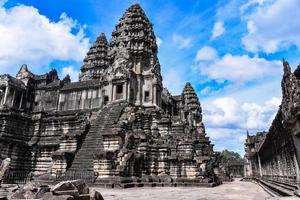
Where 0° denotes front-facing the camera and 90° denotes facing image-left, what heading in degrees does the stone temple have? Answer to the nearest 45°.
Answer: approximately 45°
